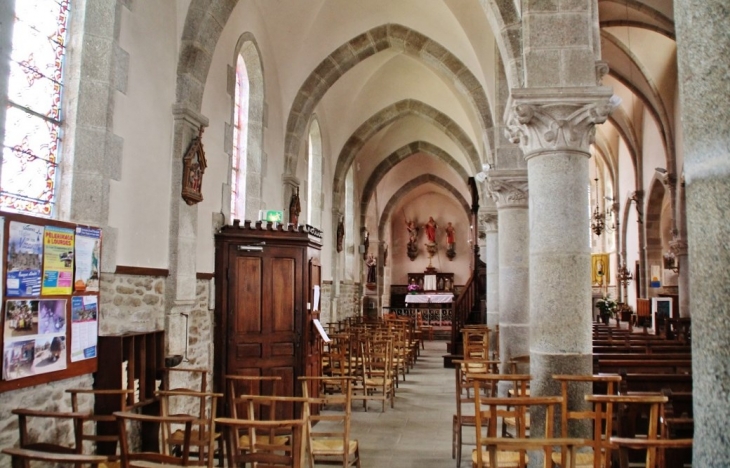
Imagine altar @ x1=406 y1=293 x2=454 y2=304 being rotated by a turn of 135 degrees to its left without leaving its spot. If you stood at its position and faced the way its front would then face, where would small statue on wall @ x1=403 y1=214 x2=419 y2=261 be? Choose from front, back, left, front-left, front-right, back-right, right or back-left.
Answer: front-left

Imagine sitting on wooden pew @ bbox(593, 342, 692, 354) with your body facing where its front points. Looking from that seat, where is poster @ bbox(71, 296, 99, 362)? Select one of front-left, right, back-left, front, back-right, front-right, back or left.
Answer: back-left

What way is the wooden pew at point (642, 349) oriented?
away from the camera

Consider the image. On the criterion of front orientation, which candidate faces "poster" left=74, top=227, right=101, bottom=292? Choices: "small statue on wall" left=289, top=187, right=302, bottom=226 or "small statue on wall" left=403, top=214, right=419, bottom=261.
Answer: "small statue on wall" left=403, top=214, right=419, bottom=261

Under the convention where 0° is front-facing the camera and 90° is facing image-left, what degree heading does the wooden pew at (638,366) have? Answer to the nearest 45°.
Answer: approximately 180°

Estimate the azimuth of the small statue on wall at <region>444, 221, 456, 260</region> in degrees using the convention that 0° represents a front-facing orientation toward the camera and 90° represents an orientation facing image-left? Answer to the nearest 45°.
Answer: approximately 0°

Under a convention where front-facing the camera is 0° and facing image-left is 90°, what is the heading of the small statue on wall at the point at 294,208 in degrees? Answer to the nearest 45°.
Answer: approximately 270°

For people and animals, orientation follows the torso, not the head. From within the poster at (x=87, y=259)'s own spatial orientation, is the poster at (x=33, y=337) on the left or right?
on its right

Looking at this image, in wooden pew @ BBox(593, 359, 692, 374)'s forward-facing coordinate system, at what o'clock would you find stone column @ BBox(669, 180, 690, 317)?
The stone column is roughly at 12 o'clock from the wooden pew.

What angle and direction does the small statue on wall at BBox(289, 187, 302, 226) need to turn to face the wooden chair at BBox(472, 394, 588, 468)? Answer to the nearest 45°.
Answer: approximately 90° to its right

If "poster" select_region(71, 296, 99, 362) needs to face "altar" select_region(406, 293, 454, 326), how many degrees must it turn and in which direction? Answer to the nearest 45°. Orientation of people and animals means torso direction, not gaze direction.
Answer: approximately 90° to its left

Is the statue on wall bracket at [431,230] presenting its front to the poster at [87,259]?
yes
